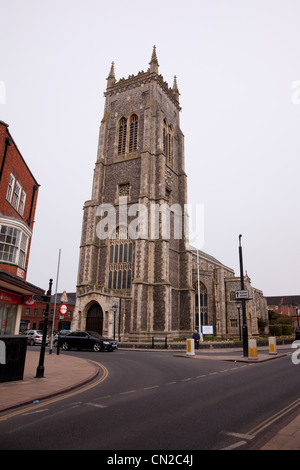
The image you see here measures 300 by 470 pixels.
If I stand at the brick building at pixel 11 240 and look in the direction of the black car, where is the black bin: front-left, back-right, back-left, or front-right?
back-right

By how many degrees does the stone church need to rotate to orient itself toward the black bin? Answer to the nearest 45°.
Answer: approximately 45° to its left

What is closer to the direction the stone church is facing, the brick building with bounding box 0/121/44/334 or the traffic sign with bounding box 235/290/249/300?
the brick building

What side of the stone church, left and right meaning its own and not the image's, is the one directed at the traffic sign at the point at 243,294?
left

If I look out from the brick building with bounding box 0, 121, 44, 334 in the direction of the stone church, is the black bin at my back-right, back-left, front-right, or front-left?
back-right

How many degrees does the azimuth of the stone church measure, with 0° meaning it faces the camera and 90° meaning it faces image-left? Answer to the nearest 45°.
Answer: approximately 45°

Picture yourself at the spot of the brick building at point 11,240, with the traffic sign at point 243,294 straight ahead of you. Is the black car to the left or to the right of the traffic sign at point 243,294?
left
